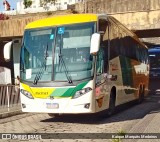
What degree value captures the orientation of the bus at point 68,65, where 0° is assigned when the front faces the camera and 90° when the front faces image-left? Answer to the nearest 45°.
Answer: approximately 45°

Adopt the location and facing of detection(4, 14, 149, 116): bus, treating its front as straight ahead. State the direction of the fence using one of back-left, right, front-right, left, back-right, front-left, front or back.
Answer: right

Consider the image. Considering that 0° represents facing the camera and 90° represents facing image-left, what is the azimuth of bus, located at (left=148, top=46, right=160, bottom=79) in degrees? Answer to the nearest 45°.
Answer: approximately 0°

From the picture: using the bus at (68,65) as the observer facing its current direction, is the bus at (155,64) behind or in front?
behind

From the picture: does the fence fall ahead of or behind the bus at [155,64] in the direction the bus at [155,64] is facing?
ahead
